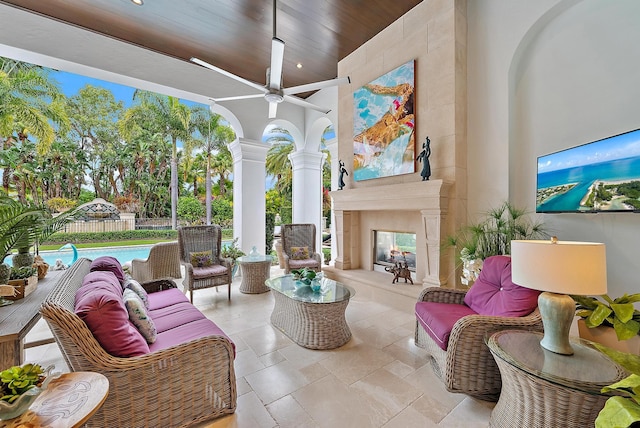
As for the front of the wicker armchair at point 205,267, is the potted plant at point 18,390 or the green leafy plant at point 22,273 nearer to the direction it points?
the potted plant

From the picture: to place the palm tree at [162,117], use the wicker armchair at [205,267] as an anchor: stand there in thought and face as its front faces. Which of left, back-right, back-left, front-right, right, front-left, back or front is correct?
back-left

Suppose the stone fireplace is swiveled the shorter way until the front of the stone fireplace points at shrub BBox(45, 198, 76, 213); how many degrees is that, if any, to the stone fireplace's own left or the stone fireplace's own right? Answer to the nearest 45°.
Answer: approximately 45° to the stone fireplace's own right

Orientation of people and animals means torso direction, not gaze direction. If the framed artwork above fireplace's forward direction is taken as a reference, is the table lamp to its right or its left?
on its left

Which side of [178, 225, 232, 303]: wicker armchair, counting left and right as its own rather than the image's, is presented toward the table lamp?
front

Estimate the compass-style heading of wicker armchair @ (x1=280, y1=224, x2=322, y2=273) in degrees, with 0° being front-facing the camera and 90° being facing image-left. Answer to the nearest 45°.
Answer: approximately 0°

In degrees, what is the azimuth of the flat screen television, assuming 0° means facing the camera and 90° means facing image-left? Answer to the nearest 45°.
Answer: approximately 45°

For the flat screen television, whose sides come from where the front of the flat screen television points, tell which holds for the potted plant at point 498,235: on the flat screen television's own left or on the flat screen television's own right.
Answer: on the flat screen television's own right

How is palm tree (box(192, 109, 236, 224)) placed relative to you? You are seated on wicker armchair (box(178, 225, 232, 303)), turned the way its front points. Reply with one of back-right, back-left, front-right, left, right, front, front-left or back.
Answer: back-left

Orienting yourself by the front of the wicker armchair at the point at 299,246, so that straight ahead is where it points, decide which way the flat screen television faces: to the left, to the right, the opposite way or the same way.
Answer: to the right

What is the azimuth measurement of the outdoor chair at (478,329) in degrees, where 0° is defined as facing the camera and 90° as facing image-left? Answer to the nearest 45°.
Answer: approximately 45°
